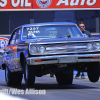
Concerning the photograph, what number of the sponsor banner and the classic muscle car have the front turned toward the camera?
2

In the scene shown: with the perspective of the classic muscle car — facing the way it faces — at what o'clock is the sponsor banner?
The sponsor banner is roughly at 6 o'clock from the classic muscle car.

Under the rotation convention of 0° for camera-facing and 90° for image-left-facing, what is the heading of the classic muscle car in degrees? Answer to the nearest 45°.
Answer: approximately 0°

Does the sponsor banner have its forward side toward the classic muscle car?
yes
